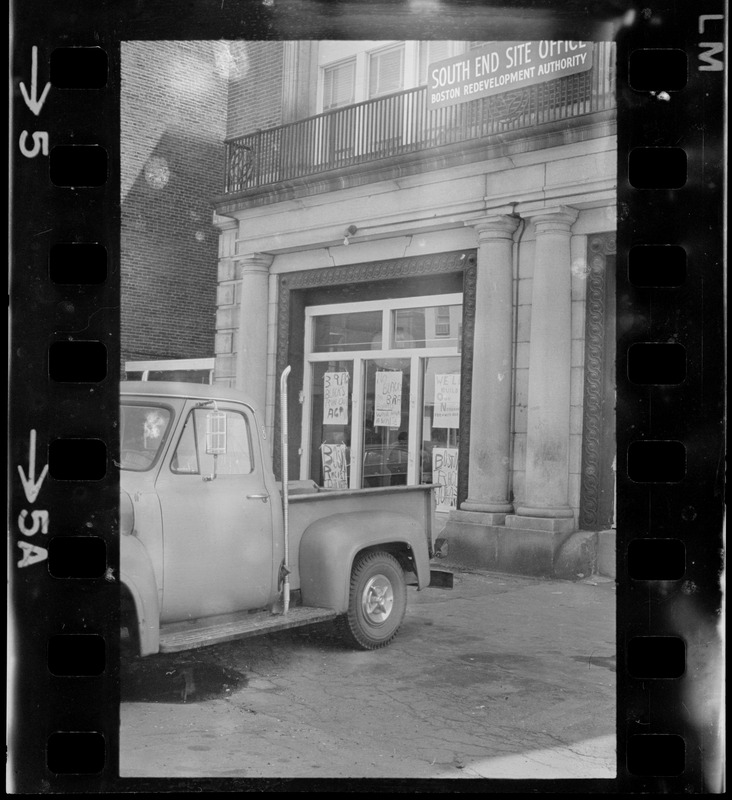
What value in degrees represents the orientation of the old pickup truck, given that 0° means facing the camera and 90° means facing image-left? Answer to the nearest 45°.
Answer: approximately 45°

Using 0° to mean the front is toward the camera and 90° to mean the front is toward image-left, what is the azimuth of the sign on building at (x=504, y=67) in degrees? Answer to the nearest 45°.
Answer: approximately 45°

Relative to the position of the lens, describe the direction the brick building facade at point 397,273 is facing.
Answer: facing the viewer and to the left of the viewer

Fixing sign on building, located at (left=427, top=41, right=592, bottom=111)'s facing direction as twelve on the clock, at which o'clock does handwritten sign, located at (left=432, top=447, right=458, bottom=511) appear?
The handwritten sign is roughly at 4 o'clock from the sign on building.

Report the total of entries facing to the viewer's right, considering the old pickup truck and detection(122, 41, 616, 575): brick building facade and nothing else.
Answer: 0
